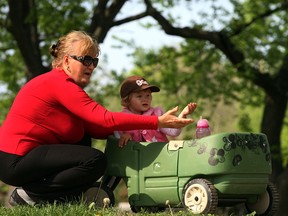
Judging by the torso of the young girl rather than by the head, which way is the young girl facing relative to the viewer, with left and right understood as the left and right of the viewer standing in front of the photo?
facing the viewer and to the right of the viewer

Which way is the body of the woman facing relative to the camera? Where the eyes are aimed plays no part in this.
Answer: to the viewer's right

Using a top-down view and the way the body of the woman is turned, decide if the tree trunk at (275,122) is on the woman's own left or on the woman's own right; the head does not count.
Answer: on the woman's own left

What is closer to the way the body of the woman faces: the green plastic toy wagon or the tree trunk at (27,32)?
the green plastic toy wagon

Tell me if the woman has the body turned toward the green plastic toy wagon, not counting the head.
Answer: yes

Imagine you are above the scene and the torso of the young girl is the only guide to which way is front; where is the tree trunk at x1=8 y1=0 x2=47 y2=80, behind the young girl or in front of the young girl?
behind

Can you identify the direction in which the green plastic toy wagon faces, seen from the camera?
facing away from the viewer and to the left of the viewer

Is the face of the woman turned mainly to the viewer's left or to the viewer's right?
to the viewer's right

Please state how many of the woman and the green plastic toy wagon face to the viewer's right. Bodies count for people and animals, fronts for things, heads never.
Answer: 1

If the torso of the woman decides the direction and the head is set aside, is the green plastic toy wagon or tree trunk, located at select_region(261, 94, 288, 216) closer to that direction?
the green plastic toy wagon
